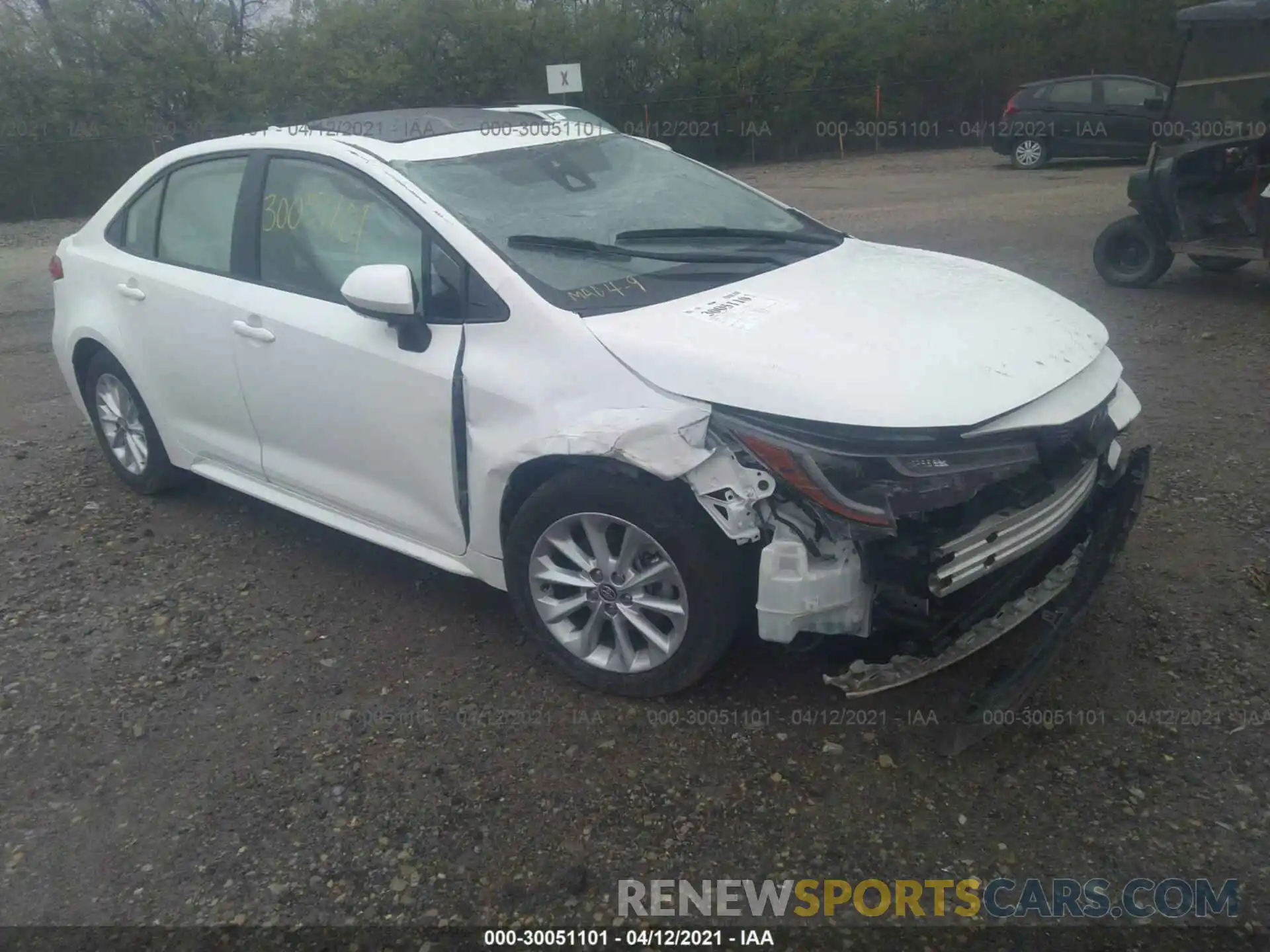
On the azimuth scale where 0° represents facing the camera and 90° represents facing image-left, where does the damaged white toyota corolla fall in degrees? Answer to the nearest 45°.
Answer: approximately 315°

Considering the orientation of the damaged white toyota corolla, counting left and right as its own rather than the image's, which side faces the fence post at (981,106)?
left

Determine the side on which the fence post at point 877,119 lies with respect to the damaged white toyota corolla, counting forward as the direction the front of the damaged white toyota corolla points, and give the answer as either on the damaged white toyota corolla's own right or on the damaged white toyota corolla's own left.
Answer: on the damaged white toyota corolla's own left

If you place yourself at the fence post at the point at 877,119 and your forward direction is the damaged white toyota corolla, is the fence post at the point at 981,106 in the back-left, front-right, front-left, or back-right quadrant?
back-left
